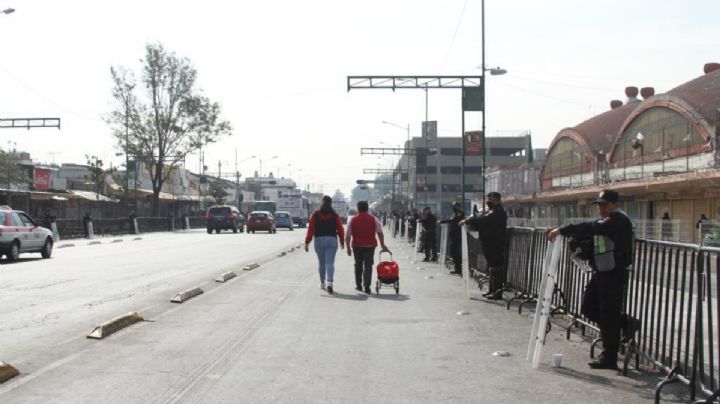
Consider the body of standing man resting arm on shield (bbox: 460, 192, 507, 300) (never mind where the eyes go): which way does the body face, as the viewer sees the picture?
to the viewer's left

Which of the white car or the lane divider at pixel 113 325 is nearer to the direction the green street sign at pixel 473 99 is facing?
the lane divider

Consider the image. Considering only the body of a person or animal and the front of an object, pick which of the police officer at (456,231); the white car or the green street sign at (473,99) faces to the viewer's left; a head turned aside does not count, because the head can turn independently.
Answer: the police officer

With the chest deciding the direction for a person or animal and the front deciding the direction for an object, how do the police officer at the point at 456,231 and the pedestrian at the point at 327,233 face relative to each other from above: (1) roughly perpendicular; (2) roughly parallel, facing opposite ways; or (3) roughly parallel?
roughly perpendicular

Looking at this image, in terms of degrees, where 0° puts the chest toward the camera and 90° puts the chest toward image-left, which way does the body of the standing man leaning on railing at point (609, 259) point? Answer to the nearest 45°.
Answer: approximately 90°

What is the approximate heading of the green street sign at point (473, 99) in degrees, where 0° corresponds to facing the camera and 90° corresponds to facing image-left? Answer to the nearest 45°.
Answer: approximately 0°

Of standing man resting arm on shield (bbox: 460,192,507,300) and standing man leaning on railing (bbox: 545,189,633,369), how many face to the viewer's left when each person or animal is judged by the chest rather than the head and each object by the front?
2

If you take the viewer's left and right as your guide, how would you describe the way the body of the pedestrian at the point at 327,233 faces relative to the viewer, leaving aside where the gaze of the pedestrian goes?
facing away from the viewer

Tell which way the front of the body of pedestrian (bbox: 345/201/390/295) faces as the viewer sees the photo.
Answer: away from the camera

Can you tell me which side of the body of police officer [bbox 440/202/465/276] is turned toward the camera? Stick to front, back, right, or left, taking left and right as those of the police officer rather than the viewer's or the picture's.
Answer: left
